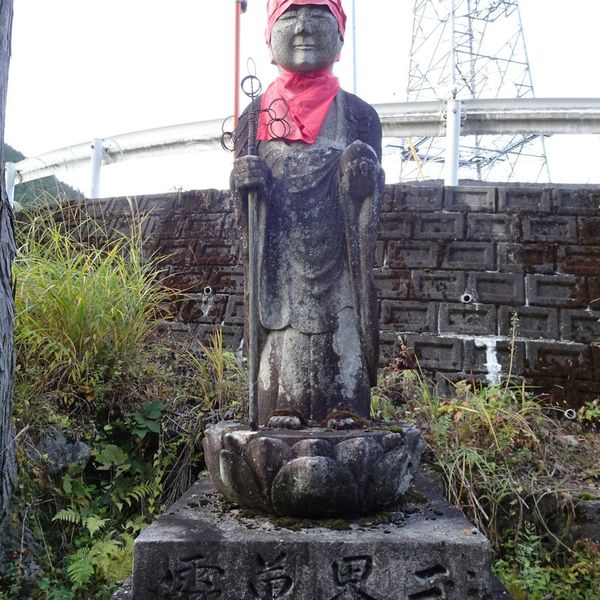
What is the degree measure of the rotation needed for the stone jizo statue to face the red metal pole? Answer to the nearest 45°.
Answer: approximately 180°

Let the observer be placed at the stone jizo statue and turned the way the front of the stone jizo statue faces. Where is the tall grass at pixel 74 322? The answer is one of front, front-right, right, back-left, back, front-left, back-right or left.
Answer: back-right

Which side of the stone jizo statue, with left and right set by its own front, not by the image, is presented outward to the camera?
front

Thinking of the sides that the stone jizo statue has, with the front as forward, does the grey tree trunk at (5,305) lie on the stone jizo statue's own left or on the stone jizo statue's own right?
on the stone jizo statue's own right
